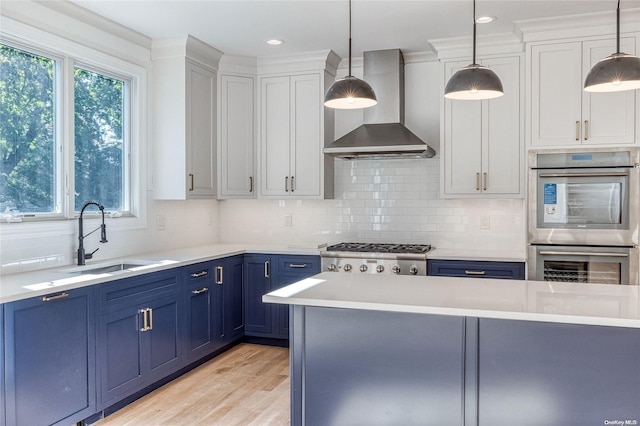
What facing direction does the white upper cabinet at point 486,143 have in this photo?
toward the camera

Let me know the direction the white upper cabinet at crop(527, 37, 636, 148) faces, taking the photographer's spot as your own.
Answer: facing the viewer

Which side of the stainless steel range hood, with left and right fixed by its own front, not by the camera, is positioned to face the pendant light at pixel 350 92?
front

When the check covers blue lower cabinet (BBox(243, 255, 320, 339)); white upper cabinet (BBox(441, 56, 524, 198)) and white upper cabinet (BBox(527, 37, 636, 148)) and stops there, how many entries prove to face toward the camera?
3

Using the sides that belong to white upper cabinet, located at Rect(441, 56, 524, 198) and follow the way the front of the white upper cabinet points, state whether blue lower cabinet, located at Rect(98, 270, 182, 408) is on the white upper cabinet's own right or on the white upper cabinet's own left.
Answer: on the white upper cabinet's own right

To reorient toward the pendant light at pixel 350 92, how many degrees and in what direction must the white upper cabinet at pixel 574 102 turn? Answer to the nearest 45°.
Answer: approximately 45° to its right

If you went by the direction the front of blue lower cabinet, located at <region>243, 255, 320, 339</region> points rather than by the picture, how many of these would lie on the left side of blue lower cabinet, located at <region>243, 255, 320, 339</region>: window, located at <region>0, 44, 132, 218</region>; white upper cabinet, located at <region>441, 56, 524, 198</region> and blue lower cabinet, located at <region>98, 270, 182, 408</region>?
1

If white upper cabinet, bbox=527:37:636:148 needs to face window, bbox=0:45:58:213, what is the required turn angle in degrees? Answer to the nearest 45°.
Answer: approximately 45° to its right

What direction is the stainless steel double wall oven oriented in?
toward the camera

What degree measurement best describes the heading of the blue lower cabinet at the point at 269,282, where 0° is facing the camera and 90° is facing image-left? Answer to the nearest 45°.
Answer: approximately 0°

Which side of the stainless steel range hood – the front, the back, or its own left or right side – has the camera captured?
front

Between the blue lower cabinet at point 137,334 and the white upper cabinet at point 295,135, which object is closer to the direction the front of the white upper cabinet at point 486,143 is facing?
the blue lower cabinet

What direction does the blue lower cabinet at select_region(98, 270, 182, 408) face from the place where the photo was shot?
facing the viewer and to the right of the viewer
